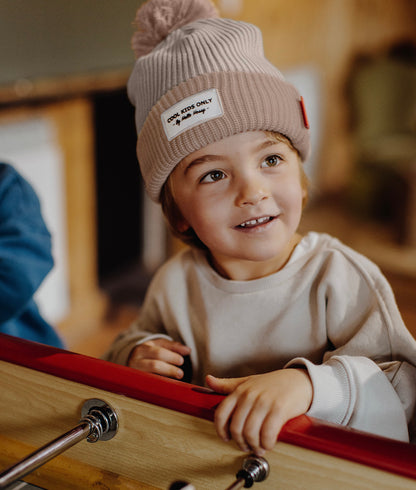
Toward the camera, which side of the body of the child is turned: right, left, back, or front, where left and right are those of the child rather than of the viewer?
front
